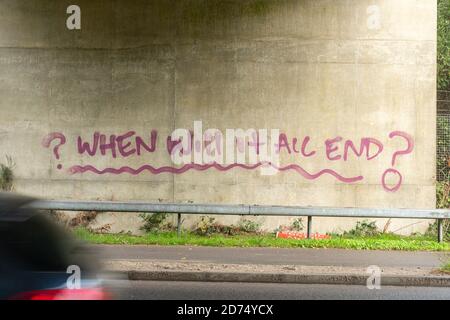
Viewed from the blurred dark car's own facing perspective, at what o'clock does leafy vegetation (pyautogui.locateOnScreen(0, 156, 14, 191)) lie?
The leafy vegetation is roughly at 3 o'clock from the blurred dark car.

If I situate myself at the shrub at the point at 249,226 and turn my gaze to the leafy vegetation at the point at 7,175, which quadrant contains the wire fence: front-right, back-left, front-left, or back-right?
back-right

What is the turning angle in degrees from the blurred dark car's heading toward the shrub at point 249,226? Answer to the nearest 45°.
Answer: approximately 135° to its right

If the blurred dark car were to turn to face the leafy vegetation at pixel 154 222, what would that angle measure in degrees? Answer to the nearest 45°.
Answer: approximately 90° to its right

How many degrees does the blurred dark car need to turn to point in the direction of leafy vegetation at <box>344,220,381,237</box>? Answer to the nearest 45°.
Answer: approximately 135° to its right

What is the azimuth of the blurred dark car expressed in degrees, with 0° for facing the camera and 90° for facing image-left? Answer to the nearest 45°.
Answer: approximately 90°
